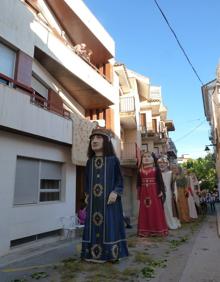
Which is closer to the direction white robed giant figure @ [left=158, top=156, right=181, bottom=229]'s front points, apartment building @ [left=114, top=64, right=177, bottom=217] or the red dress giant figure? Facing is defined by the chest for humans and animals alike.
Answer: the red dress giant figure

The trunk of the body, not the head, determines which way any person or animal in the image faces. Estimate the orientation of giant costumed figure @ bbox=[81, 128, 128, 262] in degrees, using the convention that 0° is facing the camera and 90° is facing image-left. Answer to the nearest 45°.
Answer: approximately 45°

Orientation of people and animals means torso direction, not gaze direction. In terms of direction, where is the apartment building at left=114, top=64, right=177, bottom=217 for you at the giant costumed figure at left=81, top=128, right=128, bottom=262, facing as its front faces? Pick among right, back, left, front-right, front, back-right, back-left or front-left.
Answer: back-right

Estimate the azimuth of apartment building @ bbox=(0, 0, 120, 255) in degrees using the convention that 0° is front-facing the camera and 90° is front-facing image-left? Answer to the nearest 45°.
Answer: approximately 315°

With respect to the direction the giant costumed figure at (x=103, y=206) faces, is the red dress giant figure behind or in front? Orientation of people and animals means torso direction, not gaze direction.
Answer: behind

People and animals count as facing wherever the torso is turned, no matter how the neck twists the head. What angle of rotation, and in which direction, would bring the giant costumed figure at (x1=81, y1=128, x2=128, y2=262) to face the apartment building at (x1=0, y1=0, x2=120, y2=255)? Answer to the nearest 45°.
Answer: approximately 90° to its right

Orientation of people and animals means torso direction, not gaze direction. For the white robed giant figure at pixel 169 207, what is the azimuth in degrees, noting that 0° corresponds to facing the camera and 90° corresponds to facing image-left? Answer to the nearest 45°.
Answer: approximately 45°

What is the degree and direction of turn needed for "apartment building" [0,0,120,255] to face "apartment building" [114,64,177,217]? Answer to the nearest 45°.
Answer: approximately 90° to its left

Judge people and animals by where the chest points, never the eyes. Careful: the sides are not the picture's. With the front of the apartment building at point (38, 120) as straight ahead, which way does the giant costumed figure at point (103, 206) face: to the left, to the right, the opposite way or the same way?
to the right
